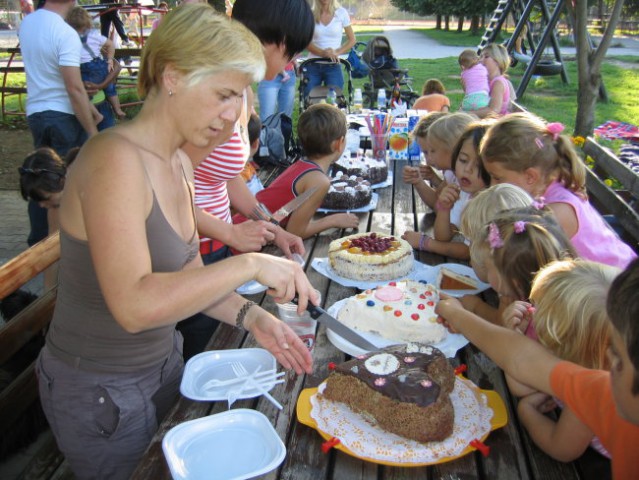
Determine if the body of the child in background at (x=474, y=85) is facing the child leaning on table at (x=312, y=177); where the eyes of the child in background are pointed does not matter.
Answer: no

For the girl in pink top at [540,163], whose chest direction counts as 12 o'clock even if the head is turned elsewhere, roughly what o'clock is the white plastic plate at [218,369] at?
The white plastic plate is roughly at 10 o'clock from the girl in pink top.

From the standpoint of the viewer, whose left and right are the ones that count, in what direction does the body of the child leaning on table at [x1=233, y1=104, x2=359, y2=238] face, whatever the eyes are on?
facing away from the viewer and to the right of the viewer

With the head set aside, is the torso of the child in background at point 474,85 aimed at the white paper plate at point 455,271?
no

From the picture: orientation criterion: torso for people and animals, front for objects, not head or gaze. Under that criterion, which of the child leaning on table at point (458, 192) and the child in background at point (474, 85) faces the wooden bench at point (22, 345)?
the child leaning on table

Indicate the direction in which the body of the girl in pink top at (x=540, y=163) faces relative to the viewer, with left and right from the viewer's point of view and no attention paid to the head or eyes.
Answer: facing to the left of the viewer

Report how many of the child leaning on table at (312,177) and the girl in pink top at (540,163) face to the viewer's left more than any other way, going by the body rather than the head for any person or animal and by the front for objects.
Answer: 1

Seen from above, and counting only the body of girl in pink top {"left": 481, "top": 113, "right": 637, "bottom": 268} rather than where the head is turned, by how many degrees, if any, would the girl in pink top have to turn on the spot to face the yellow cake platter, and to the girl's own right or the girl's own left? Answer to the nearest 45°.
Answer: approximately 90° to the girl's own left

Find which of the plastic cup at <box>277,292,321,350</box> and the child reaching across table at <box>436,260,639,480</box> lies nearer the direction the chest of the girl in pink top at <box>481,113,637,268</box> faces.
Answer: the plastic cup

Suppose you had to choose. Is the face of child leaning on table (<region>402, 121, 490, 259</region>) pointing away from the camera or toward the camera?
toward the camera

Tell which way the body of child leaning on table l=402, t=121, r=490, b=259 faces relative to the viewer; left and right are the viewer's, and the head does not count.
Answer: facing the viewer and to the left of the viewer

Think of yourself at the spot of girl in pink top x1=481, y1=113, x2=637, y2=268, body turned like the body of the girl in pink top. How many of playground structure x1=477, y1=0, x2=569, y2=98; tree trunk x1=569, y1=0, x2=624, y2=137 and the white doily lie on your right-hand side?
2

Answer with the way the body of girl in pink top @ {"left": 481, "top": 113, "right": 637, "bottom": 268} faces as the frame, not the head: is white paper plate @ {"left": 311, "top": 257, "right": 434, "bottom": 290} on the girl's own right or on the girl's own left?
on the girl's own left

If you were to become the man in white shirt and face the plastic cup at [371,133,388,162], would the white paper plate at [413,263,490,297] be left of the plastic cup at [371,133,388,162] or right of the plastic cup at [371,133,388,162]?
right

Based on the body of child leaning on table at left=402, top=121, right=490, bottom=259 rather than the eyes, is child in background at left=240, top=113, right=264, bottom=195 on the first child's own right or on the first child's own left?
on the first child's own right

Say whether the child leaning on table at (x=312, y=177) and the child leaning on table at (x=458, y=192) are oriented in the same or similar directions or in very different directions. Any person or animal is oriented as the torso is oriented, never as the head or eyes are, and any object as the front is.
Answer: very different directions
